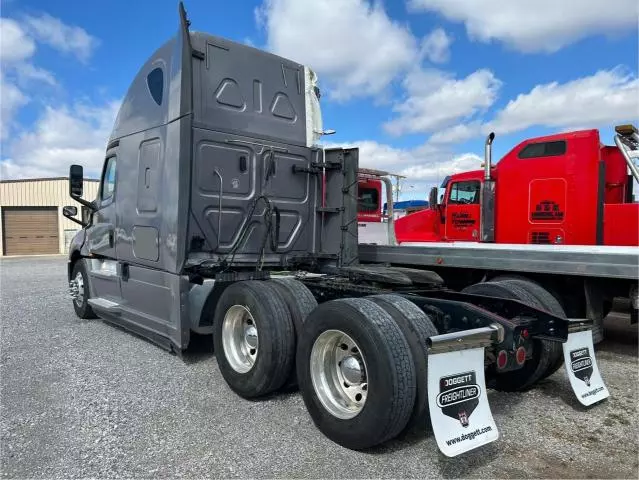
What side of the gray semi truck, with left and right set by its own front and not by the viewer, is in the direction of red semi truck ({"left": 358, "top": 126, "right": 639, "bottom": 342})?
right

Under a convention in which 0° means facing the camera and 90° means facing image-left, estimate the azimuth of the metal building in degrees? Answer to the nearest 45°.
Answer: approximately 0°

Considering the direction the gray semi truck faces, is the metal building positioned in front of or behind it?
in front

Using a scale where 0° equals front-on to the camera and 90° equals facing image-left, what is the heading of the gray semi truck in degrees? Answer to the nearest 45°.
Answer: approximately 135°

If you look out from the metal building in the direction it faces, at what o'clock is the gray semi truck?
The gray semi truck is roughly at 12 o'clock from the metal building.

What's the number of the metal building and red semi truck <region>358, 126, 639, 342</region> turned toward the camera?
1

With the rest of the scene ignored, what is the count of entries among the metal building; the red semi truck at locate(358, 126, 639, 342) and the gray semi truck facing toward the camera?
1

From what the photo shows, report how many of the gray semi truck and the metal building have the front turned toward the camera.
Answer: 1

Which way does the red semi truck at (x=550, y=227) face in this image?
to the viewer's left

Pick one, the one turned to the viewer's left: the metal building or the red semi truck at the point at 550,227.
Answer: the red semi truck

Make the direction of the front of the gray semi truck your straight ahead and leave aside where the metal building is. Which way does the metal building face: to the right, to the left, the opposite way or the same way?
the opposite way

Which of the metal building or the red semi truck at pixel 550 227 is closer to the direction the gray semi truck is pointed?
the metal building
